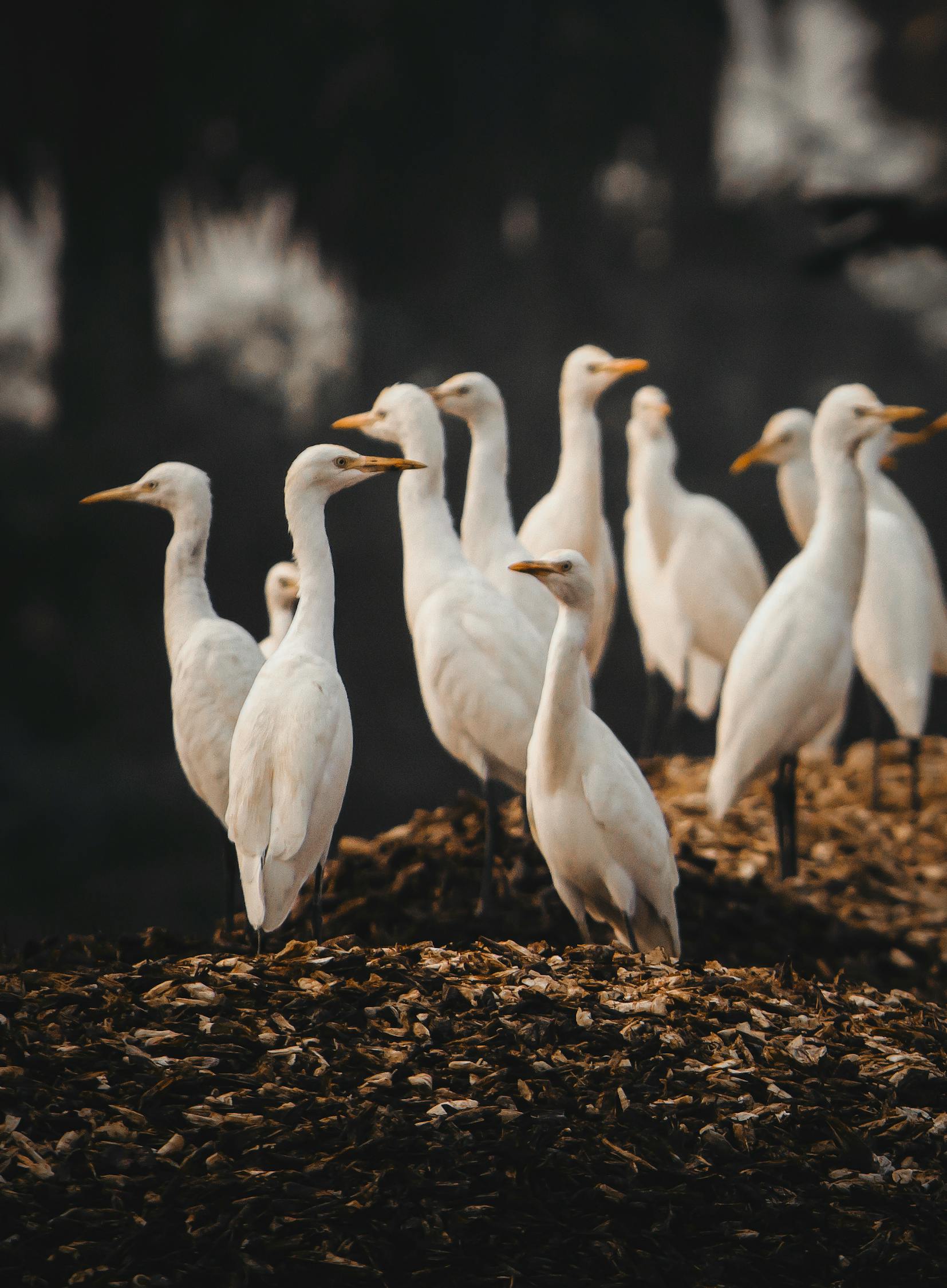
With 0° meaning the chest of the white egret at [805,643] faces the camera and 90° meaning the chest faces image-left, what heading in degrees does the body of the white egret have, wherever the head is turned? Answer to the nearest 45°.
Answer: approximately 270°

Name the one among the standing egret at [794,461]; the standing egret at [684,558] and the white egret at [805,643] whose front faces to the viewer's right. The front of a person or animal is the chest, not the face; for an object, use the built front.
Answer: the white egret

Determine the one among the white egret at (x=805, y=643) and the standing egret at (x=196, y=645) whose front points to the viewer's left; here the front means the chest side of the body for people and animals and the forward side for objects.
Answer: the standing egret

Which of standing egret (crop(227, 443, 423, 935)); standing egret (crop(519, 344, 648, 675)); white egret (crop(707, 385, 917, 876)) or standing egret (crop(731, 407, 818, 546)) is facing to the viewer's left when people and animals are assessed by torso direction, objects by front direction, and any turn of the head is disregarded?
standing egret (crop(731, 407, 818, 546))

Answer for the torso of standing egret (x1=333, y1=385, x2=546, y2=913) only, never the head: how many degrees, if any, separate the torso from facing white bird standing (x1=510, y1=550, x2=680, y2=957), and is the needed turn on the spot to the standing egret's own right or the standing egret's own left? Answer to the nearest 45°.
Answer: approximately 90° to the standing egret's own left

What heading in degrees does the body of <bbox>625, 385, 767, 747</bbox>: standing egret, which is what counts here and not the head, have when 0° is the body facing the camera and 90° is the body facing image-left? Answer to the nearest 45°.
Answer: approximately 45°

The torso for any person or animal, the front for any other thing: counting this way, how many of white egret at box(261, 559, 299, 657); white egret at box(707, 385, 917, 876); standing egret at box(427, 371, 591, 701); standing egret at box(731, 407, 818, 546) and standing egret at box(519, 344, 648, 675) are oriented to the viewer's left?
2

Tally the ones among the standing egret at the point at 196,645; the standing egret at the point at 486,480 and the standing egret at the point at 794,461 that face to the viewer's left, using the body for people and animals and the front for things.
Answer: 3

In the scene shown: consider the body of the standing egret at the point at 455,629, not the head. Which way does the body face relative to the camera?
to the viewer's left

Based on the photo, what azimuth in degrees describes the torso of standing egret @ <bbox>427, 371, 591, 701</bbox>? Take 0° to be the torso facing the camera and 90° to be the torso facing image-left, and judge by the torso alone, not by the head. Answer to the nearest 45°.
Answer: approximately 90°

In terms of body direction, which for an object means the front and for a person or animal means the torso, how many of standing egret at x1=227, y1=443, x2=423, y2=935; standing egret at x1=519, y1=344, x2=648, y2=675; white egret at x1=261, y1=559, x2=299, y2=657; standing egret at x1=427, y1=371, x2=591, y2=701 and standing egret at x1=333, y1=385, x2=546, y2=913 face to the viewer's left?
2
